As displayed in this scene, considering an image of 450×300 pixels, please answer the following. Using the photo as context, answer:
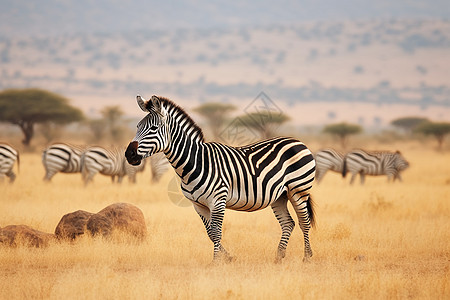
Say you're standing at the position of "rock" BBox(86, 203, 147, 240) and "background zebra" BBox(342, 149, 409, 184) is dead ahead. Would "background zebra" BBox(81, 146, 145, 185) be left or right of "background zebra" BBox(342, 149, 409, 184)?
left

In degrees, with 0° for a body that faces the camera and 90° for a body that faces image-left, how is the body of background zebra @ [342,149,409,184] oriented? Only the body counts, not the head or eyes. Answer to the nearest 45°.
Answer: approximately 270°

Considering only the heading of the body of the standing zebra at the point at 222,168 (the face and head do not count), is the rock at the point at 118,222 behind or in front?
in front

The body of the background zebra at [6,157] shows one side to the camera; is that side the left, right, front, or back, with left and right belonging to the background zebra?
left

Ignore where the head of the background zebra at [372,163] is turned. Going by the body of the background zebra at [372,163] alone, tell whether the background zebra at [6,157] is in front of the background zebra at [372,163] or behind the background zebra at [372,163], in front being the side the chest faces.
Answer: behind
